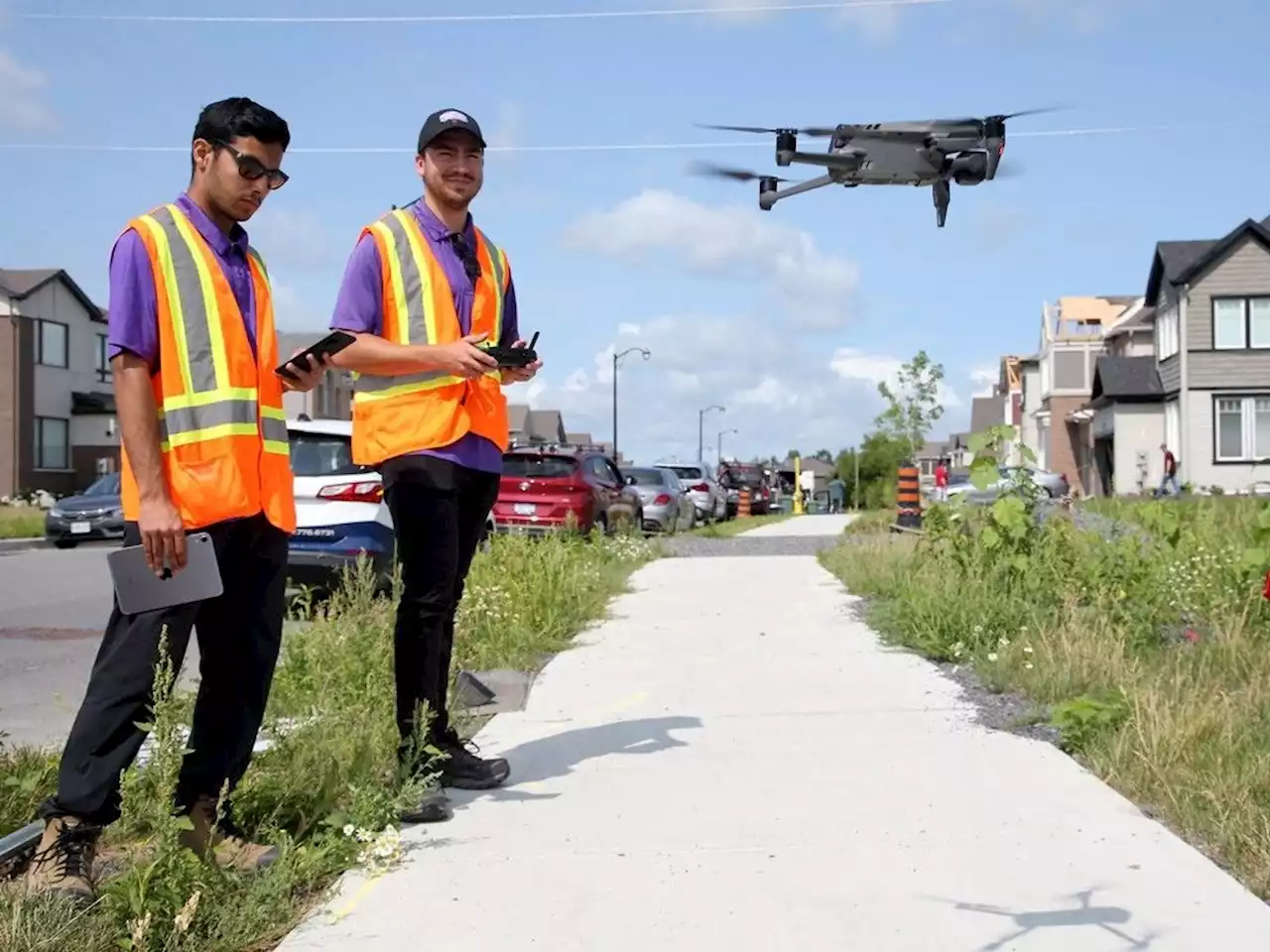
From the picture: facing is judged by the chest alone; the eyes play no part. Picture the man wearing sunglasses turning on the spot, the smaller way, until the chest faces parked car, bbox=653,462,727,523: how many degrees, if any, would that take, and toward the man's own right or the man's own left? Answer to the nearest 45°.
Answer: approximately 90° to the man's own left

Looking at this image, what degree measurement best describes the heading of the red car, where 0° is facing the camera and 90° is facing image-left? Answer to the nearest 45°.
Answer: approximately 225°

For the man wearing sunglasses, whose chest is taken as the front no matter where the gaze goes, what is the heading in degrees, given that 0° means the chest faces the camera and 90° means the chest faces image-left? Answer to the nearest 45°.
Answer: approximately 315°

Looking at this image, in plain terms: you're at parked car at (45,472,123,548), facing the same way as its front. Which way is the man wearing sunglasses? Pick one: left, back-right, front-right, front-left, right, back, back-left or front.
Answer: front-left

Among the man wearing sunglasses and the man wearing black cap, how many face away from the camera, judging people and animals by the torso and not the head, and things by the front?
0

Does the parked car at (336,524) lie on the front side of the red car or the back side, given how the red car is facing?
on the back side

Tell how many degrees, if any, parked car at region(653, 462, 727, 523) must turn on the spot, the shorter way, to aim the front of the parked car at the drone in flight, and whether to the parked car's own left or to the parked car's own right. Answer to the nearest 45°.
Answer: approximately 135° to the parked car's own right

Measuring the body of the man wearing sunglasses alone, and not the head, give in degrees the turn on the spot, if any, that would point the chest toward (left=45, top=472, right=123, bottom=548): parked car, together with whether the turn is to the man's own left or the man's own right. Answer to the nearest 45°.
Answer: approximately 135° to the man's own left

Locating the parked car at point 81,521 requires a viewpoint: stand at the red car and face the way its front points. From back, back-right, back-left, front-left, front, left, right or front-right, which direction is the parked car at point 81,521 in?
left

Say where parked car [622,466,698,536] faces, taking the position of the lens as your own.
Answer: facing away from the viewer and to the right of the viewer

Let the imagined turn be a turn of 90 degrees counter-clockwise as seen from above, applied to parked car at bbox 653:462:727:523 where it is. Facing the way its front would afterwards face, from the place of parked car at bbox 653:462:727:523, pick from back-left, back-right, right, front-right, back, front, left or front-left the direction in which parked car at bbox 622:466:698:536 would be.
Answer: back-left

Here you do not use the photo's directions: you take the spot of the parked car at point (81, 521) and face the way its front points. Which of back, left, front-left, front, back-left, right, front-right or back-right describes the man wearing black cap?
front-left
